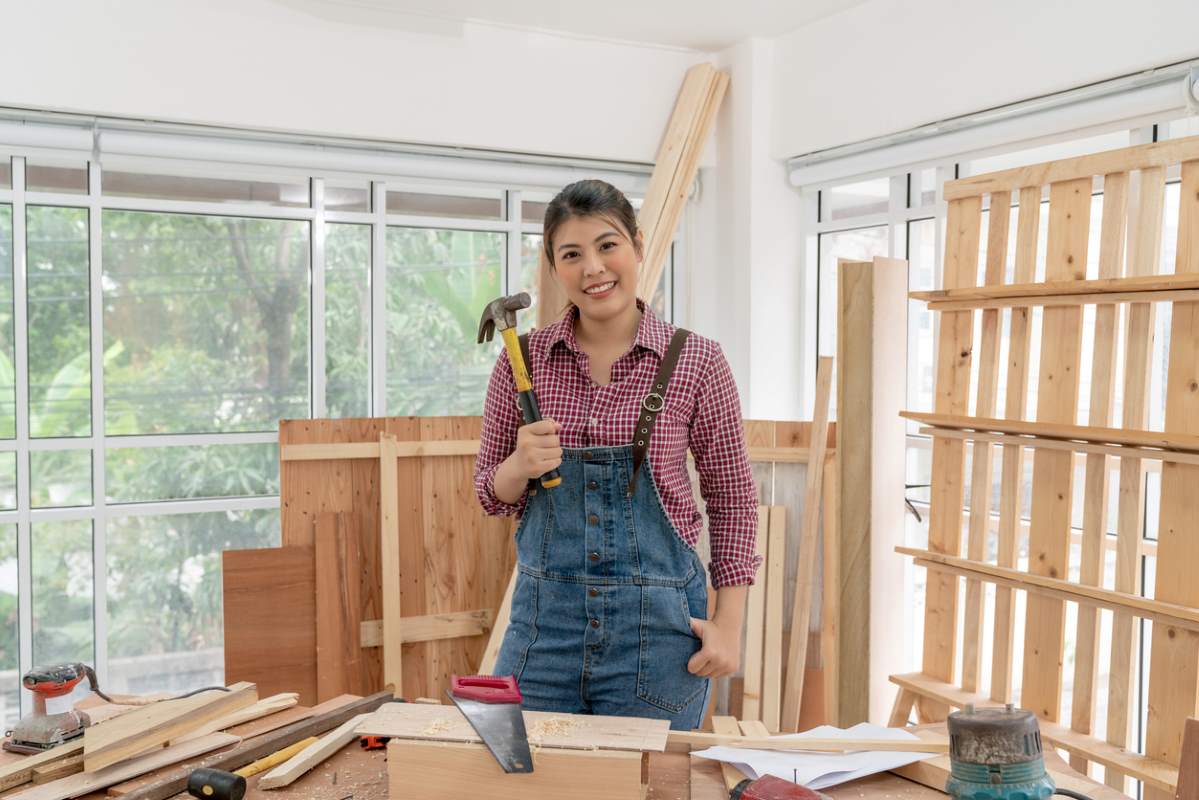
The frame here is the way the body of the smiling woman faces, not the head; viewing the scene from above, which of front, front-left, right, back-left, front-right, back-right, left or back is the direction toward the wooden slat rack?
back-left

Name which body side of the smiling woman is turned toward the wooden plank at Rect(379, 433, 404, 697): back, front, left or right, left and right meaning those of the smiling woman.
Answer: back

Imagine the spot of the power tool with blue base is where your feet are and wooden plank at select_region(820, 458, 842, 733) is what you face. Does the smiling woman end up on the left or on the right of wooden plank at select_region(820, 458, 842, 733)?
left

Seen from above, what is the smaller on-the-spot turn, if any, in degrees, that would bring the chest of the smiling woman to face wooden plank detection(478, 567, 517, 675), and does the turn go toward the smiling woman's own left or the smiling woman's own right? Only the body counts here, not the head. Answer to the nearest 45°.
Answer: approximately 180°

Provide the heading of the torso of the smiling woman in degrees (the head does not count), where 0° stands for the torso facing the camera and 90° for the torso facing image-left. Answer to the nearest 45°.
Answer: approximately 0°

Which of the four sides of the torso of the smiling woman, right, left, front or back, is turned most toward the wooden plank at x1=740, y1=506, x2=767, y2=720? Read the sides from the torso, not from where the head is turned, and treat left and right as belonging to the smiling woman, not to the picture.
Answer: back

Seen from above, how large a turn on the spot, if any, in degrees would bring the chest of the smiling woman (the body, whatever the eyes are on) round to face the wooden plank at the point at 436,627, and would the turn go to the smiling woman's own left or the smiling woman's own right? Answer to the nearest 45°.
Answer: approximately 180°

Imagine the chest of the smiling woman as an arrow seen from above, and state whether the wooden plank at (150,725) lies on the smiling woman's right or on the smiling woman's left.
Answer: on the smiling woman's right
